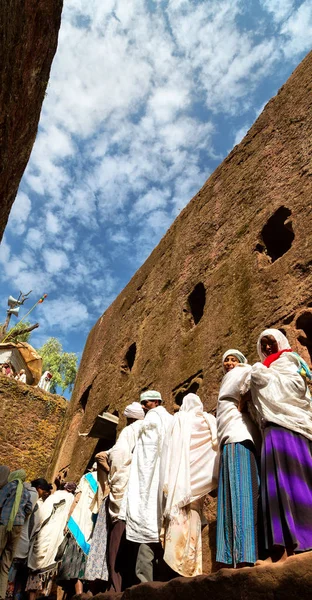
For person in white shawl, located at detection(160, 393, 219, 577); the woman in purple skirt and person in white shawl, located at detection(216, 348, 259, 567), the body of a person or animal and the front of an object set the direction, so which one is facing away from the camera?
person in white shawl, located at detection(160, 393, 219, 577)

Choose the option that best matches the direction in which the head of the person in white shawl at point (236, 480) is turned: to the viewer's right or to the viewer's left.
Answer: to the viewer's left

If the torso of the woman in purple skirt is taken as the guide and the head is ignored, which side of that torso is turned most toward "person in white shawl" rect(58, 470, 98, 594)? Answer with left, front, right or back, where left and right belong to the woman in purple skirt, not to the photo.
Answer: right

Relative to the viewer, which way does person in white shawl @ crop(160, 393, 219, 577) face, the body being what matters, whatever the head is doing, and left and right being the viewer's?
facing away from the viewer

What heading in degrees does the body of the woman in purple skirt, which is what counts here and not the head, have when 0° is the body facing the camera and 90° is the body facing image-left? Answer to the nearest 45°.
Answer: approximately 45°

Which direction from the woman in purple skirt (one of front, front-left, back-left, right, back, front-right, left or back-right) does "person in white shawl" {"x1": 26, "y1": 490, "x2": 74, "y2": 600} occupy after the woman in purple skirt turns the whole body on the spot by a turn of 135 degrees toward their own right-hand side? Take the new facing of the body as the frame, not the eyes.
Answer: front-left

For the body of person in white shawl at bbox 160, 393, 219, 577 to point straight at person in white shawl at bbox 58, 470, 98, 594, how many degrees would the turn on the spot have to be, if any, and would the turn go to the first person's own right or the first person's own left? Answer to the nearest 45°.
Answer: approximately 45° to the first person's own left

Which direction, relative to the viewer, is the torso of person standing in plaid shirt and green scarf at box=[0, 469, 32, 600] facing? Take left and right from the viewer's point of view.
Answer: facing away from the viewer and to the right of the viewer

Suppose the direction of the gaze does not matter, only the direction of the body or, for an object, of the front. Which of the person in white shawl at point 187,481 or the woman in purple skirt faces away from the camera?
the person in white shawl

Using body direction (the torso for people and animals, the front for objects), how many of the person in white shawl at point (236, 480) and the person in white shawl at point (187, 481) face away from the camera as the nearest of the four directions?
1

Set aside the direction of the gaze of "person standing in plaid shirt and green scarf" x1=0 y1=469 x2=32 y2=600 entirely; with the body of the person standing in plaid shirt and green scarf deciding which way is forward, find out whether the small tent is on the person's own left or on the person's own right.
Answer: on the person's own left

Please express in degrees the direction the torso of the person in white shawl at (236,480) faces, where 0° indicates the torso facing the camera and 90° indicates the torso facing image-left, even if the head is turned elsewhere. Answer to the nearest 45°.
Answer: approximately 45°

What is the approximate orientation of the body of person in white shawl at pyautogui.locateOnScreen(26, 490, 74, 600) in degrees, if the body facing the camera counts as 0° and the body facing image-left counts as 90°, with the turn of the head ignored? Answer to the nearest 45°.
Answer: approximately 225°

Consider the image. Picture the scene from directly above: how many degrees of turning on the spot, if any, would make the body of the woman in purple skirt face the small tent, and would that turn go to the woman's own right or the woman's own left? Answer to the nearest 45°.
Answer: approximately 90° to the woman's own right
